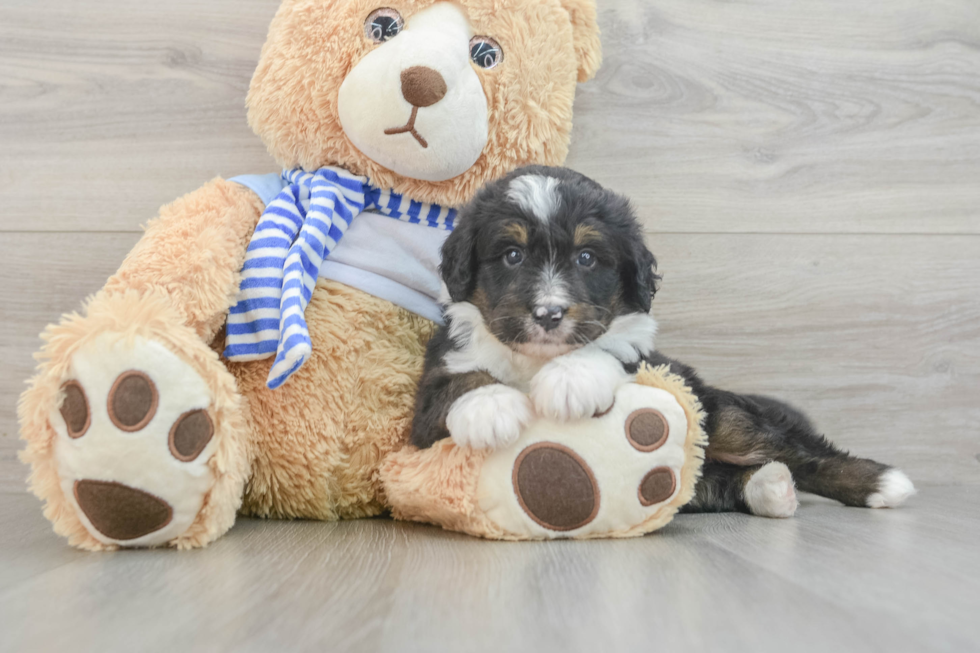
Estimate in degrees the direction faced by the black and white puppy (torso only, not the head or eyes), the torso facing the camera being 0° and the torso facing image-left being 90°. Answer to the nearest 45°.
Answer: approximately 45°

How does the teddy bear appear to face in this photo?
toward the camera
